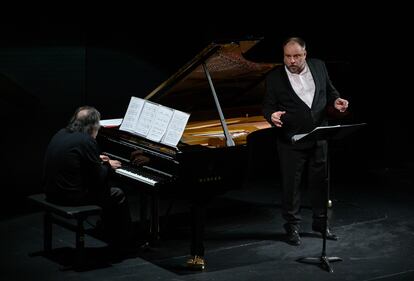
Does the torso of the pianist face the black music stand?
no

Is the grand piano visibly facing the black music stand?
no

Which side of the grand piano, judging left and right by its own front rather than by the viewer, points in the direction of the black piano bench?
front

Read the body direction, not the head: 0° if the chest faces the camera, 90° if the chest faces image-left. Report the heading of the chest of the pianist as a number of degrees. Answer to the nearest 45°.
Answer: approximately 225°

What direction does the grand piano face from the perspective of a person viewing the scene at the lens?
facing the viewer and to the left of the viewer

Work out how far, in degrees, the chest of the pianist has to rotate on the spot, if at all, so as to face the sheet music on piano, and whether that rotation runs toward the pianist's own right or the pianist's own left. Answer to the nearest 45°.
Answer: approximately 45° to the pianist's own right

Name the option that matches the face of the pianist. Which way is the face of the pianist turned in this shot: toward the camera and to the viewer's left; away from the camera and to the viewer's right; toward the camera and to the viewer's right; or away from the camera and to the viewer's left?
away from the camera and to the viewer's right

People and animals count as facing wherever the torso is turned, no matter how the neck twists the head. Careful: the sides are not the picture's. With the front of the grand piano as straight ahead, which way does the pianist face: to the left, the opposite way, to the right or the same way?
the opposite way

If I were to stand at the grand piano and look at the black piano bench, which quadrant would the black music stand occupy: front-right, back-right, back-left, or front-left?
back-left
